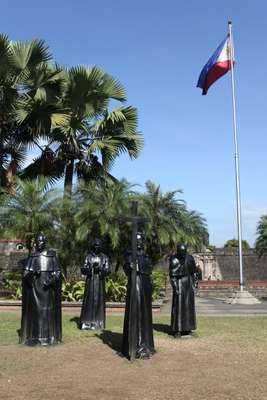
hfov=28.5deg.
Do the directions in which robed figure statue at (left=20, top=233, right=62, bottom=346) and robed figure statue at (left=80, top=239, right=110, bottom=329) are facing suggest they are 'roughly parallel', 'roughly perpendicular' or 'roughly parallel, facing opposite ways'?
roughly parallel

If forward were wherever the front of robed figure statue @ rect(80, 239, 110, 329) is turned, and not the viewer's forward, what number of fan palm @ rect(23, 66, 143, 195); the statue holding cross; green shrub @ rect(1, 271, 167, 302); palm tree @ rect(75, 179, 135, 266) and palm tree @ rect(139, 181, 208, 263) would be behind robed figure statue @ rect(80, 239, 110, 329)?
4

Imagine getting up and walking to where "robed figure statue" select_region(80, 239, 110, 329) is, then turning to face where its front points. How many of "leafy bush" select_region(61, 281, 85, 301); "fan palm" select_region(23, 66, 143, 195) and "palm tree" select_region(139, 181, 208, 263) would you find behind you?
3

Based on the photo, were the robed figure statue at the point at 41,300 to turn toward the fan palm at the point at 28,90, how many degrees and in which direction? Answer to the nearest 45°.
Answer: approximately 180°

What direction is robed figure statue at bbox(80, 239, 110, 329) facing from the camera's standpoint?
toward the camera

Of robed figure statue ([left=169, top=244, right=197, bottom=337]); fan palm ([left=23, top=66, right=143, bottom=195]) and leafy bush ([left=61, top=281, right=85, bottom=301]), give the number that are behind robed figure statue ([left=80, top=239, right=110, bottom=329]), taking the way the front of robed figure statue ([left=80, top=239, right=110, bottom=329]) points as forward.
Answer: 2

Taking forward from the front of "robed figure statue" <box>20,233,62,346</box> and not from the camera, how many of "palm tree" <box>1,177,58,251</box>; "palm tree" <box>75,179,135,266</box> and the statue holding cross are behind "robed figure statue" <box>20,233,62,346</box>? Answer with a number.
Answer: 2

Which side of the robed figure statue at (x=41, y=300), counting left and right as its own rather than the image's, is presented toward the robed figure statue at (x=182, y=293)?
left

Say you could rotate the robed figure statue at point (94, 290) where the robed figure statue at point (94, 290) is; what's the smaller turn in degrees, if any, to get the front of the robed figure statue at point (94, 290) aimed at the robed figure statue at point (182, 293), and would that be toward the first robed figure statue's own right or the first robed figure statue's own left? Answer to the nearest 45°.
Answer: approximately 45° to the first robed figure statue's own left

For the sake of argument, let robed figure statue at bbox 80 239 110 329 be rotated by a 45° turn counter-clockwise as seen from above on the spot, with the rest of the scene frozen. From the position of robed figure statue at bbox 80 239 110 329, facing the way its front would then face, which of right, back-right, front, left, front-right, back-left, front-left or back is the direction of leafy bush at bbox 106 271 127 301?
back-left

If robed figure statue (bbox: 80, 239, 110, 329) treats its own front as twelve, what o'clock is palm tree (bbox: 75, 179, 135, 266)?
The palm tree is roughly at 6 o'clock from the robed figure statue.

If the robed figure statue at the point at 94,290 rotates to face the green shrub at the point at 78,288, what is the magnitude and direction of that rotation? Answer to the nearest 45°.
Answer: approximately 180°

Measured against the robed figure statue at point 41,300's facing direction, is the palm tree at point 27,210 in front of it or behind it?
behind

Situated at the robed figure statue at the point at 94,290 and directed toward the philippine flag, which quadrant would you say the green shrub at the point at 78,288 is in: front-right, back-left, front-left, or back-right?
front-left

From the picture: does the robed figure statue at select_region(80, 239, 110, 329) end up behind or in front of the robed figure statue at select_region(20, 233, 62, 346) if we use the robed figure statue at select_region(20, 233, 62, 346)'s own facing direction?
behind

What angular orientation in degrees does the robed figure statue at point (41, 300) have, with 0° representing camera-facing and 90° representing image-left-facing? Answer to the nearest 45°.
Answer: approximately 0°

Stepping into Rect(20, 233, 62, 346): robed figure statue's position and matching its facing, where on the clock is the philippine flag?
The philippine flag is roughly at 7 o'clock from the robed figure statue.

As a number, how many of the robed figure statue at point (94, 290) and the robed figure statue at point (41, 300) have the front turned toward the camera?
2
